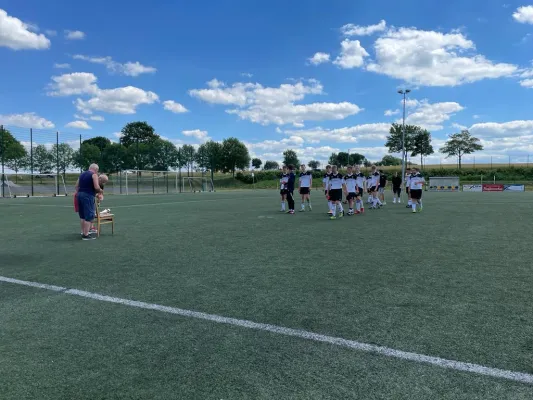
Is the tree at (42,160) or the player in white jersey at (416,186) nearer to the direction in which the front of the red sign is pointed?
the player in white jersey

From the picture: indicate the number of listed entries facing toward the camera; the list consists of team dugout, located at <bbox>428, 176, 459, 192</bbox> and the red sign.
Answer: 2

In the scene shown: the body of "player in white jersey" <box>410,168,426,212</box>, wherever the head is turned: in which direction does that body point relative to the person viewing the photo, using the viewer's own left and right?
facing the viewer and to the left of the viewer

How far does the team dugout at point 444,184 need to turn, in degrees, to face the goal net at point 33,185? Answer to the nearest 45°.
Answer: approximately 45° to its right

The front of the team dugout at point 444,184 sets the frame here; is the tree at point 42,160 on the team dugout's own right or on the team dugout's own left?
on the team dugout's own right

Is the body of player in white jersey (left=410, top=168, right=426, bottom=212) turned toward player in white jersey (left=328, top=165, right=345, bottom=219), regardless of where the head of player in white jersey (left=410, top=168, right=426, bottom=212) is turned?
yes

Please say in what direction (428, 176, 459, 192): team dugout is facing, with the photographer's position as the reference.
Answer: facing the viewer

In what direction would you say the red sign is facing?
toward the camera

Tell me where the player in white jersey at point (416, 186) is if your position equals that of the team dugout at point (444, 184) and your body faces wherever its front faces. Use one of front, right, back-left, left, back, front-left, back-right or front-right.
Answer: front

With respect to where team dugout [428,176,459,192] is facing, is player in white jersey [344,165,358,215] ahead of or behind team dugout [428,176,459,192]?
ahead

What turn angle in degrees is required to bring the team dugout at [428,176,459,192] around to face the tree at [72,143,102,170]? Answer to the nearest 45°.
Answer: approximately 45° to its right

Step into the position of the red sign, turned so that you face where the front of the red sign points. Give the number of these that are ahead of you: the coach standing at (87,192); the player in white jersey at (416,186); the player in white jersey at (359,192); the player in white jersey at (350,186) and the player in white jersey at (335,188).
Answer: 5

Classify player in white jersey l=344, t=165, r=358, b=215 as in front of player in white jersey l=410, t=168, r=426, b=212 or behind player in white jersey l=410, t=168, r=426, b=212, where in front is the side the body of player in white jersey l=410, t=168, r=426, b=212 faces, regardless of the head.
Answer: in front

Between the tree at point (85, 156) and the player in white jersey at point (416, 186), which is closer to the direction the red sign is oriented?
the player in white jersey
